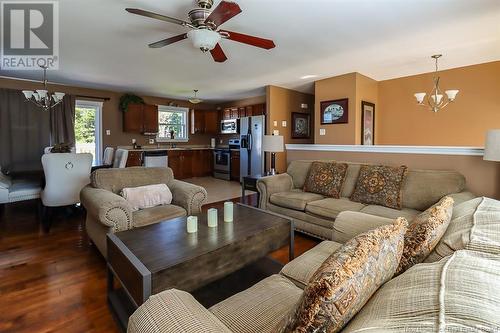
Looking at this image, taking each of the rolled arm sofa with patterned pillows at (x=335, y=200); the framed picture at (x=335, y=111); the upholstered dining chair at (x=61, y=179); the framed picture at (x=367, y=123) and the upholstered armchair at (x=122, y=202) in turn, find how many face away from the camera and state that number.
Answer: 1

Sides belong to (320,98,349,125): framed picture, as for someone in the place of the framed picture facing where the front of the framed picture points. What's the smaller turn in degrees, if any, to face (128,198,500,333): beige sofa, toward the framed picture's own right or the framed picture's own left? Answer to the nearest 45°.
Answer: approximately 45° to the framed picture's own left

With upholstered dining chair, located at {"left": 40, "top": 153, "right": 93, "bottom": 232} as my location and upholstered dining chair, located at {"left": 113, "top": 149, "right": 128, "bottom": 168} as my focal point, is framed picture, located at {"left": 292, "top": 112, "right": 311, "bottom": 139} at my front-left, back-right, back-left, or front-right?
front-right

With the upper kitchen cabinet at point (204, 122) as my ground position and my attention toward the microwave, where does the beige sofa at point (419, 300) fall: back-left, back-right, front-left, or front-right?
front-right

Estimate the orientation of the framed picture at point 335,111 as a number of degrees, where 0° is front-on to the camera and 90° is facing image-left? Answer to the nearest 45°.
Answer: approximately 45°

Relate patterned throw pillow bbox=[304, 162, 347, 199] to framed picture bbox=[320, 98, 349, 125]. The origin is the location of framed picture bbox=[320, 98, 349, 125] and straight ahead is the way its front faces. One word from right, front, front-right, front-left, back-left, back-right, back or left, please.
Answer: front-left

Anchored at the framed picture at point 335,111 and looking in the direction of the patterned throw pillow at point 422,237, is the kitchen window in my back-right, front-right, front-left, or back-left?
back-right

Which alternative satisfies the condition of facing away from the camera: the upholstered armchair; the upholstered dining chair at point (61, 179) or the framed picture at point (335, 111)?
the upholstered dining chair

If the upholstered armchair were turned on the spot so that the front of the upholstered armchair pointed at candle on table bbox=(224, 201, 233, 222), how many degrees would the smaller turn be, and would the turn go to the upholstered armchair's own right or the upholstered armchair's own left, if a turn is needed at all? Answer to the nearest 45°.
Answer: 0° — it already faces it

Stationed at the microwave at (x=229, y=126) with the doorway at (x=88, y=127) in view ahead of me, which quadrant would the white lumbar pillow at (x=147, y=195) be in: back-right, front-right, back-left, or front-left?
front-left

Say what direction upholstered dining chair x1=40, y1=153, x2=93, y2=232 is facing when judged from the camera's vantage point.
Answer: facing away from the viewer
